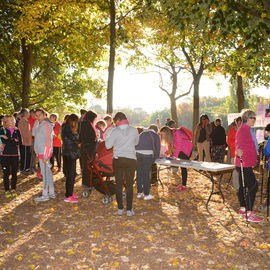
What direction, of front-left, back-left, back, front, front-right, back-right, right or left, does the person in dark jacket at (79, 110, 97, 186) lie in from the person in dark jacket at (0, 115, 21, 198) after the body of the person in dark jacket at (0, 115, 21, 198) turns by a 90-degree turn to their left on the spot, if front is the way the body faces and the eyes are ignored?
front

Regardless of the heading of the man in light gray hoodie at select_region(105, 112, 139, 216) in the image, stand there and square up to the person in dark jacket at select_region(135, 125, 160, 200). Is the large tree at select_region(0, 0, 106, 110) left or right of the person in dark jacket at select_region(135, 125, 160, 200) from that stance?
left

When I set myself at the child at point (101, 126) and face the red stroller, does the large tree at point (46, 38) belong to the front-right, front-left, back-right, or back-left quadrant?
back-right

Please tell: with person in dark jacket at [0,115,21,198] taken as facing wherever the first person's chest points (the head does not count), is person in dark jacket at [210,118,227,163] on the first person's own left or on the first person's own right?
on the first person's own left

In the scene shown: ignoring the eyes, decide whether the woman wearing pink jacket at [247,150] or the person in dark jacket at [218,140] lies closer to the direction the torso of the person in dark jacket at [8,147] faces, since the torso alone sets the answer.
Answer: the woman wearing pink jacket

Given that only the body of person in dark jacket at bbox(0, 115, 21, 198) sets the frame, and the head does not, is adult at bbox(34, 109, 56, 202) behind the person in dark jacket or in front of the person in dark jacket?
in front
